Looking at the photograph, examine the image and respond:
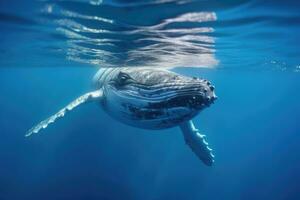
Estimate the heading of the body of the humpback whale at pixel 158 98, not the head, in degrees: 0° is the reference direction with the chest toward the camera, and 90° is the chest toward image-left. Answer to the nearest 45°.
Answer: approximately 315°
